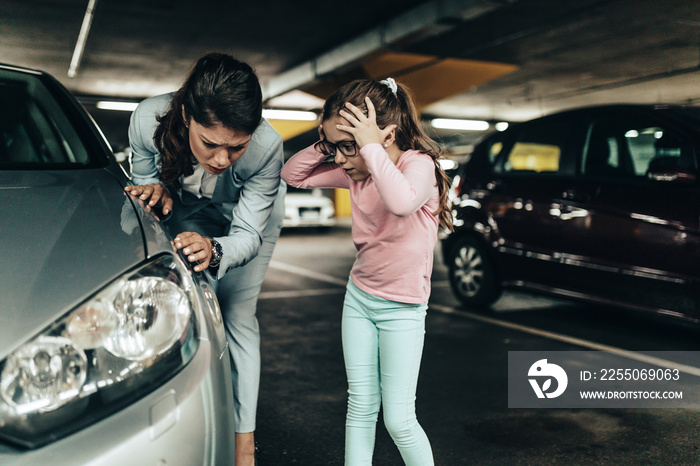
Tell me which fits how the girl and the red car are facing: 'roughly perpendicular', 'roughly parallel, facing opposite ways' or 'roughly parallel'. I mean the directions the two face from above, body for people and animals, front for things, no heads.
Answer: roughly perpendicular

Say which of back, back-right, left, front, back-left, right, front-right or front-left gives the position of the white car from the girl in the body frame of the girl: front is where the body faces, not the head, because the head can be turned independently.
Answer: back-right

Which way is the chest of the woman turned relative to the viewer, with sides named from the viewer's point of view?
facing the viewer and to the left of the viewer

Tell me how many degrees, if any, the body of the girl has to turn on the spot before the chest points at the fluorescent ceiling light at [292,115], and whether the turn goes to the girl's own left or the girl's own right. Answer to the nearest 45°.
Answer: approximately 135° to the girl's own right

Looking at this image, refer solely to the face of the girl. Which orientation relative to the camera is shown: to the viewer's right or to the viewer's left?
to the viewer's left

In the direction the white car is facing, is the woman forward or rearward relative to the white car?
forward

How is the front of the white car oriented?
toward the camera

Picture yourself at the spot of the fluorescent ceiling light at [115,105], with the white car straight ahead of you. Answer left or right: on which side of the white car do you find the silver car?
right

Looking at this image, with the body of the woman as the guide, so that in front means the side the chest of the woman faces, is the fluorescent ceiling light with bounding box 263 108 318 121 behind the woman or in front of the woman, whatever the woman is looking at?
behind

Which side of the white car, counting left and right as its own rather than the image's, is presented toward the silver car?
front

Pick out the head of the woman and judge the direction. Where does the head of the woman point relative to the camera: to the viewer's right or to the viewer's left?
to the viewer's left

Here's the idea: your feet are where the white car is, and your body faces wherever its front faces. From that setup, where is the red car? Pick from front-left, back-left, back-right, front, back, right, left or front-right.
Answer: front

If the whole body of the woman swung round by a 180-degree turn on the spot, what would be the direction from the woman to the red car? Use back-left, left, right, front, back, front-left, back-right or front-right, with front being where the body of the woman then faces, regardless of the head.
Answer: front

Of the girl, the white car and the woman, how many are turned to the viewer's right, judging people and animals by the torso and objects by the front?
0
